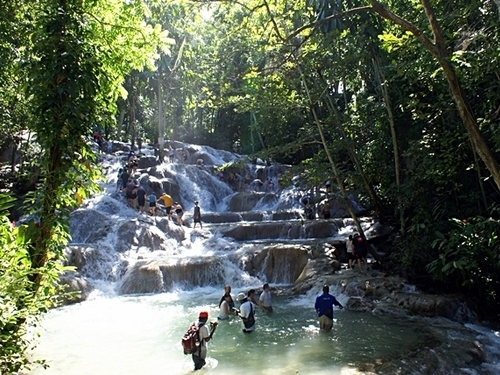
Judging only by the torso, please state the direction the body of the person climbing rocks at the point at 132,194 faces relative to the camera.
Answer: away from the camera

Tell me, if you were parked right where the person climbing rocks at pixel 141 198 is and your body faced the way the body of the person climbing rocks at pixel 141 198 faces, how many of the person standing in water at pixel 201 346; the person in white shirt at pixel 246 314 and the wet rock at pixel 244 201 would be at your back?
2

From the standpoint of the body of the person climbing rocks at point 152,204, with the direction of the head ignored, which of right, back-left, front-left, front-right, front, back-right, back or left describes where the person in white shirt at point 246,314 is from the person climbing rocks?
back

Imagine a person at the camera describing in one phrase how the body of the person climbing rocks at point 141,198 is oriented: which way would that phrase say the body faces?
away from the camera

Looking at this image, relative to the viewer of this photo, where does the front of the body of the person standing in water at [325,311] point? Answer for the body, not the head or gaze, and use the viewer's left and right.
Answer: facing away from the viewer

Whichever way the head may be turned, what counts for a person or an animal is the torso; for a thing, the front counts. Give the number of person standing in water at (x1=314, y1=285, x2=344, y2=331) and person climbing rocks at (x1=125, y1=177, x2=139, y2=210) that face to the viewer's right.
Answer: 0

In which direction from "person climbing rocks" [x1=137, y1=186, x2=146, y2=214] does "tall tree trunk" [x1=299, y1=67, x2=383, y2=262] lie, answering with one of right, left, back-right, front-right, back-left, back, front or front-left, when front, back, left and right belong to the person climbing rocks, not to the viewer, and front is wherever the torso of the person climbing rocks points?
back-right

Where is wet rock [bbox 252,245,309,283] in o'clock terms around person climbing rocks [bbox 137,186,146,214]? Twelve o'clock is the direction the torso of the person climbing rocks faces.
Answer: The wet rock is roughly at 5 o'clock from the person climbing rocks.

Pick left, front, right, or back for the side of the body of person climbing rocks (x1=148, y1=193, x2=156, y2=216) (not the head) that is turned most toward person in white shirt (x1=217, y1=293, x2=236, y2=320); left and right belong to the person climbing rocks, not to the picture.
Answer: back
